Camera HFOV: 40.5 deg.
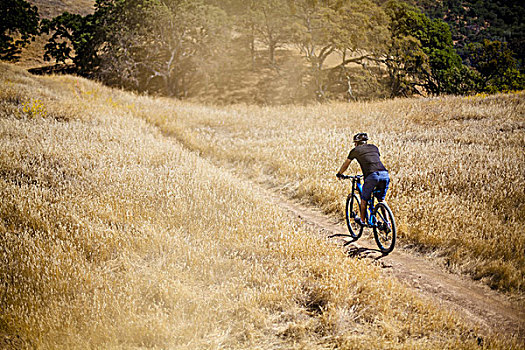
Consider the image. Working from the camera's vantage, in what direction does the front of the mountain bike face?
facing away from the viewer and to the left of the viewer

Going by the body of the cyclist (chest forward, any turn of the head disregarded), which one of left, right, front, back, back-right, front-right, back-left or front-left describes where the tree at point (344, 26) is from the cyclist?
front-right

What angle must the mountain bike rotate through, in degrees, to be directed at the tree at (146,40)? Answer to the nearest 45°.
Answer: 0° — it already faces it

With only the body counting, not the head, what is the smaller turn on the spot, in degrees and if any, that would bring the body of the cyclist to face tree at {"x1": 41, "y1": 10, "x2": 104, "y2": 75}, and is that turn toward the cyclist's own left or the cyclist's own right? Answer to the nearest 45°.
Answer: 0° — they already face it

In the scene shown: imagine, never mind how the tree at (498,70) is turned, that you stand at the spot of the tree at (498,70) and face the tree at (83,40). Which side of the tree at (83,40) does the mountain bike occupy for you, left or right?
left

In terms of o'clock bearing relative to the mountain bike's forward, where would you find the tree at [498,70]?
The tree is roughly at 2 o'clock from the mountain bike.

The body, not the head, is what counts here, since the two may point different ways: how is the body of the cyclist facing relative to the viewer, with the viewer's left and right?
facing away from the viewer and to the left of the viewer
